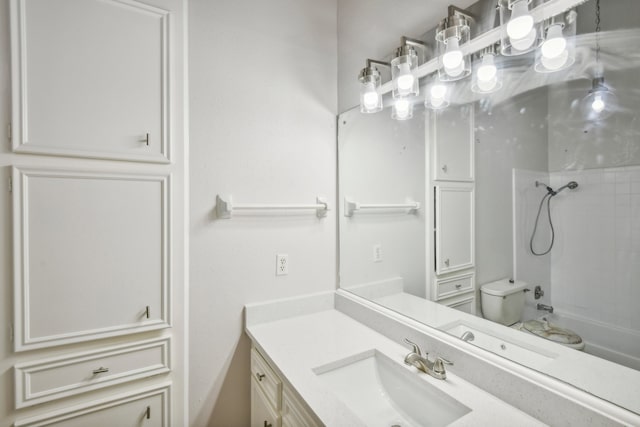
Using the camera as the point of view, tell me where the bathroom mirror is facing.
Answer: facing the viewer and to the left of the viewer

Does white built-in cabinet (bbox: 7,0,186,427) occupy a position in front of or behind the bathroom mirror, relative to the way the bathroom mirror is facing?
in front

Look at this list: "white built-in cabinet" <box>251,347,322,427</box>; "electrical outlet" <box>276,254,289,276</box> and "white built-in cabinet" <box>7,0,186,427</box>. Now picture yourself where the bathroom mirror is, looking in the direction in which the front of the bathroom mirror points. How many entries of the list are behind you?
0

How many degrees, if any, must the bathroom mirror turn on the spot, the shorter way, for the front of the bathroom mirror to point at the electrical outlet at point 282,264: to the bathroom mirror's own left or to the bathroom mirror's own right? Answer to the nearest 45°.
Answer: approximately 45° to the bathroom mirror's own right
